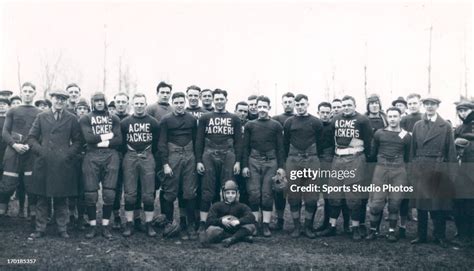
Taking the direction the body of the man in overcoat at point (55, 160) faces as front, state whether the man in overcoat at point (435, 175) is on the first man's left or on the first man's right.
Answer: on the first man's left

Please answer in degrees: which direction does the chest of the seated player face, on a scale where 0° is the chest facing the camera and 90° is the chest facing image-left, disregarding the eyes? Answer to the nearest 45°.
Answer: approximately 0°

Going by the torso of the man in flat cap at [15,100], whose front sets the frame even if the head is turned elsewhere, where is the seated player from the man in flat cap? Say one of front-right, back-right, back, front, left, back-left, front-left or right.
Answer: front-left

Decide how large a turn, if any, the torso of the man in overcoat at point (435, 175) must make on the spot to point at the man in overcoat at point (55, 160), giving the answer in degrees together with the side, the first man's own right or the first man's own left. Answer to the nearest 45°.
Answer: approximately 45° to the first man's own right

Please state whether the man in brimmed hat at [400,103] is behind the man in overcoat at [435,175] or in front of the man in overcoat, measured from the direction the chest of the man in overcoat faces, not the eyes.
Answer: behind

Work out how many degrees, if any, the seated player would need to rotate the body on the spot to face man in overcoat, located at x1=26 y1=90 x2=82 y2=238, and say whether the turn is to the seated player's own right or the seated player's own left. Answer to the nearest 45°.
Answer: approximately 90° to the seated player's own right

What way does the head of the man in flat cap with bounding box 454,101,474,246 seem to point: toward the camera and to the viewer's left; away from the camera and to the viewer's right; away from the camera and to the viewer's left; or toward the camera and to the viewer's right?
toward the camera and to the viewer's left

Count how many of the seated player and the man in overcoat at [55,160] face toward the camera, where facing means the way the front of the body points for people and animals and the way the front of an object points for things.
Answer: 2

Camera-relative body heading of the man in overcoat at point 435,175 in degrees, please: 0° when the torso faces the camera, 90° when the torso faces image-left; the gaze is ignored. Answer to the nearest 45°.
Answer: approximately 0°

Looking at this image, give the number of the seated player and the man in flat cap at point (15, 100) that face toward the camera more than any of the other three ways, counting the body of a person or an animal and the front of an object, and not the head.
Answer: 2

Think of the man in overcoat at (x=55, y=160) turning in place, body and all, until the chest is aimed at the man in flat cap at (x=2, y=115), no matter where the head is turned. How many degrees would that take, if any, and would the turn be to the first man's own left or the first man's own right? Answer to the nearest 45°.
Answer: approximately 135° to the first man's own right
